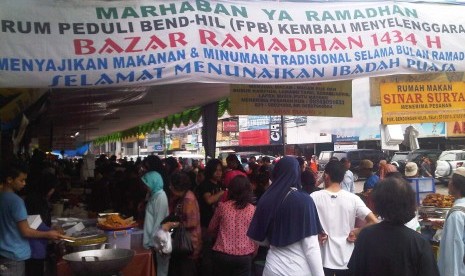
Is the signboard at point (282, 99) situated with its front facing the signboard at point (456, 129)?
no

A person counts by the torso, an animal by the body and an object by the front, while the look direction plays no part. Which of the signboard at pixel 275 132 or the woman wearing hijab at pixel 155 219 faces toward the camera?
the signboard

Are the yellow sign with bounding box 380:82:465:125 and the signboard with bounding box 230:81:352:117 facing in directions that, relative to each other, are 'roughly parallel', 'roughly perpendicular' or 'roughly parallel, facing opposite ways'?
roughly parallel

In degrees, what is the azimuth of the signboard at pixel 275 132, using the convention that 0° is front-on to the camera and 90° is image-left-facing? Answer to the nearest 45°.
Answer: approximately 0°

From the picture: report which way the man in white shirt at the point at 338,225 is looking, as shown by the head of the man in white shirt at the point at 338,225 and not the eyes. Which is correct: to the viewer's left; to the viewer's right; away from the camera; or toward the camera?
away from the camera

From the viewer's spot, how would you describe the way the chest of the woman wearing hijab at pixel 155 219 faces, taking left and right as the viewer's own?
facing to the left of the viewer

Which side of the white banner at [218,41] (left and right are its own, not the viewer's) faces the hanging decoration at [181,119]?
back

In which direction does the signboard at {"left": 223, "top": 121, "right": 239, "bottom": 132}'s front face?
toward the camera

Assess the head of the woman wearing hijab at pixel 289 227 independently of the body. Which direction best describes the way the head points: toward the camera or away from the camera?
away from the camera

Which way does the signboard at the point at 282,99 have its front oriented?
toward the camera

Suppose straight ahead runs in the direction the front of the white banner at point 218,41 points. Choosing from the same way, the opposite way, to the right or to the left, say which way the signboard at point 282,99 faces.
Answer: the same way

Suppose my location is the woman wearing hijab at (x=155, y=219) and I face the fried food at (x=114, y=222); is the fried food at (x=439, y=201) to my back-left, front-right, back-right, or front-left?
back-right
